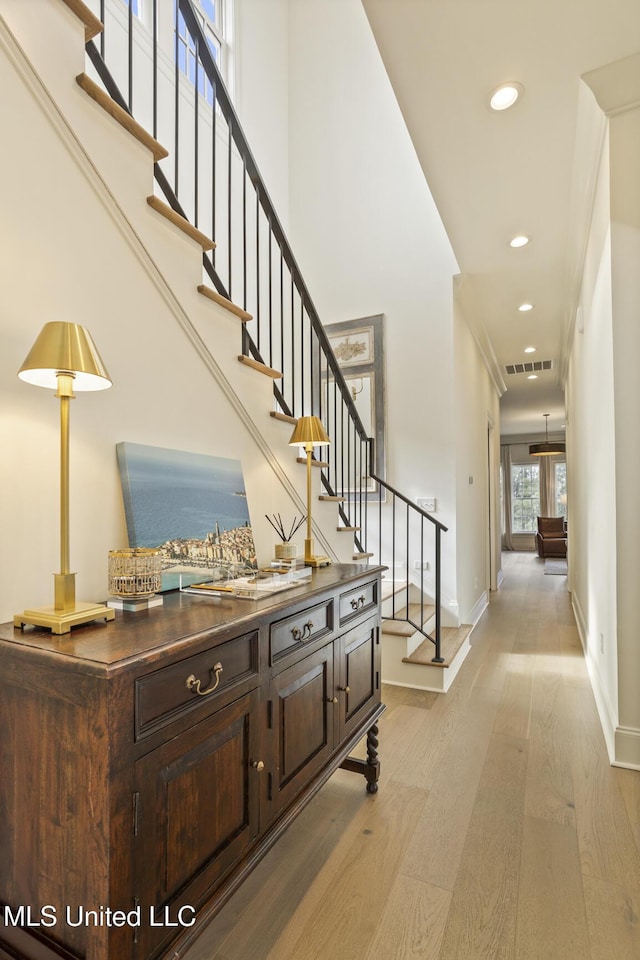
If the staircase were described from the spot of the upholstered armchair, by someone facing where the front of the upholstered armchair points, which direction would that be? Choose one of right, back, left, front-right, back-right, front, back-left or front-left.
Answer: front

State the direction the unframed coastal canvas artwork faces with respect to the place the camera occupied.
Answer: facing the viewer and to the right of the viewer

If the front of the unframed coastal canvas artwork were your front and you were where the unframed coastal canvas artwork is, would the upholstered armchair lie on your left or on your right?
on your left

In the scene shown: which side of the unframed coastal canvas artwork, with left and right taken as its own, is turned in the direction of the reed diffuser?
left

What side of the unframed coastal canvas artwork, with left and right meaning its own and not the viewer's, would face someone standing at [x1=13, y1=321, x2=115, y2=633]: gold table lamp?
right

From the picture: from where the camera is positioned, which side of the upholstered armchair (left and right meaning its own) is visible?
front

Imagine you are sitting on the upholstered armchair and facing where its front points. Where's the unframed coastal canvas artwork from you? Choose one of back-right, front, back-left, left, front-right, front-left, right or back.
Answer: front

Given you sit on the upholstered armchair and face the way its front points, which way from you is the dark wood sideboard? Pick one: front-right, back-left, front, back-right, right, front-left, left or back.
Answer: front

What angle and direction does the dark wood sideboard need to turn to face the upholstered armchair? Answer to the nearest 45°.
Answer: approximately 90° to its left

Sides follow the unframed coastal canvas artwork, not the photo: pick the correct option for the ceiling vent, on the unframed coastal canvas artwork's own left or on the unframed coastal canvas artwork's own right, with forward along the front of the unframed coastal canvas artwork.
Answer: on the unframed coastal canvas artwork's own left

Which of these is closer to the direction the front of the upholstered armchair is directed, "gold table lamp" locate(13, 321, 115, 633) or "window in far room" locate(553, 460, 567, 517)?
the gold table lamp

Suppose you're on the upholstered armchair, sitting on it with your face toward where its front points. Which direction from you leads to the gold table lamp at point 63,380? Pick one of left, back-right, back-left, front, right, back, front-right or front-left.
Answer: front

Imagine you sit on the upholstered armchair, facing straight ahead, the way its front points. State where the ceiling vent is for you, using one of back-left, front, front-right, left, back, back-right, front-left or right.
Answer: front

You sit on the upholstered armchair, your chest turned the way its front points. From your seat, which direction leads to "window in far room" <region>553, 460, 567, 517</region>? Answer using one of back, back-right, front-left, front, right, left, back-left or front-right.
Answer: back
